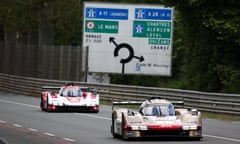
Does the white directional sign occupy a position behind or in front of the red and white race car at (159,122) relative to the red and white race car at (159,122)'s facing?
behind

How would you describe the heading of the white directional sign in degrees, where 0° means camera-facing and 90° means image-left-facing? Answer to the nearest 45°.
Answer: approximately 0°

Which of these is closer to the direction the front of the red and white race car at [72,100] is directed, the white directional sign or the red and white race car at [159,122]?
the red and white race car

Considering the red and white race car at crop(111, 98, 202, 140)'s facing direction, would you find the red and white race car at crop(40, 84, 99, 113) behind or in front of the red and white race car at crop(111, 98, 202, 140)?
behind

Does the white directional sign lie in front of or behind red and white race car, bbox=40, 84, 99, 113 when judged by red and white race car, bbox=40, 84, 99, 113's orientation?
behind

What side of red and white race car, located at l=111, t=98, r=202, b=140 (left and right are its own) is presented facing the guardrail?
back
